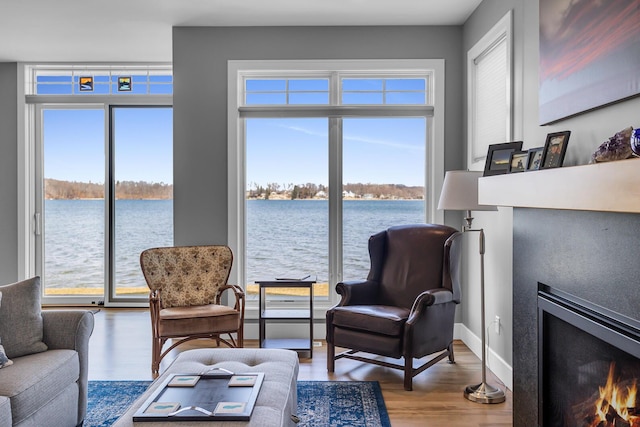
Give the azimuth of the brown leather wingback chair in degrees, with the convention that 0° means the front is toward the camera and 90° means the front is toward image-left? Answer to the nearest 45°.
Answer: approximately 45°

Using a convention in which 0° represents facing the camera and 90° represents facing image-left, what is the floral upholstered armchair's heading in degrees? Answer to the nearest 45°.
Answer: approximately 315°

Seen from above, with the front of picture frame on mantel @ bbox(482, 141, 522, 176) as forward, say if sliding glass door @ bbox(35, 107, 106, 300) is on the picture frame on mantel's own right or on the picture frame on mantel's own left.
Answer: on the picture frame on mantel's own right

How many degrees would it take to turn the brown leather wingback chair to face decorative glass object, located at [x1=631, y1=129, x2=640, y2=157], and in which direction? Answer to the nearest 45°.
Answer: approximately 45° to its left

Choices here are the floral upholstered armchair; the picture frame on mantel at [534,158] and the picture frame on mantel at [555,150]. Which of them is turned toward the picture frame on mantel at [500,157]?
the floral upholstered armchair

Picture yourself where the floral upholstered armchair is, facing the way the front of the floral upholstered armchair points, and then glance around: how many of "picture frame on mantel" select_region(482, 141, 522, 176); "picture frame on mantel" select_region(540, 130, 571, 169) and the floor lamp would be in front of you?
3

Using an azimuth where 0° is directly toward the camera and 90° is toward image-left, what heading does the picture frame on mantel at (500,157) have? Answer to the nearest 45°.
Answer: approximately 45°

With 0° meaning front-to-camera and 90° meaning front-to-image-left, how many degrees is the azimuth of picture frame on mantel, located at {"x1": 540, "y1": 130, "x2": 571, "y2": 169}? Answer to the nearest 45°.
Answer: approximately 45°

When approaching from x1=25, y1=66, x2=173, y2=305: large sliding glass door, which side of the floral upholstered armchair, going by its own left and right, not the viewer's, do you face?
back

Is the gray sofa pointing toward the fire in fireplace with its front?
yes
